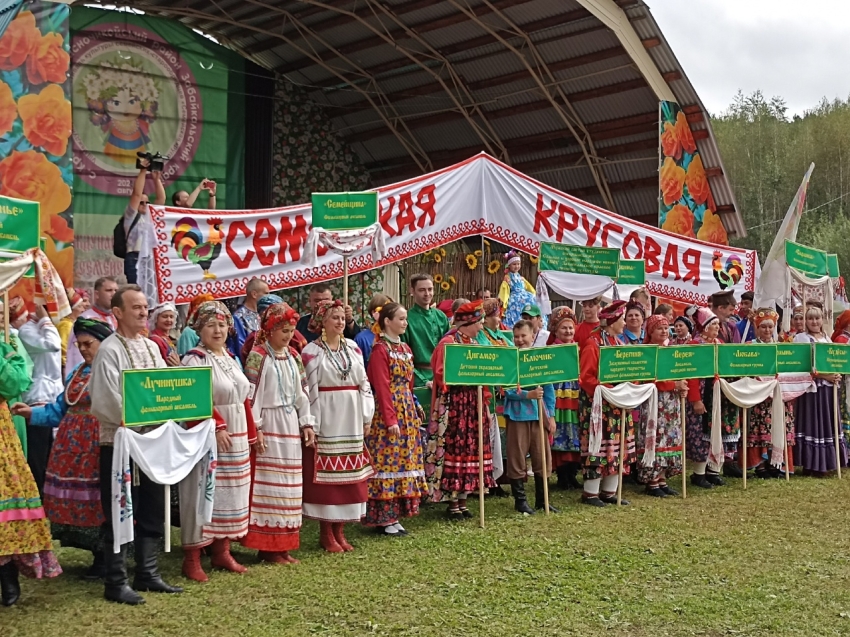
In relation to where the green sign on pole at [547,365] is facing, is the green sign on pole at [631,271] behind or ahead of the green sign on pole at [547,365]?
behind

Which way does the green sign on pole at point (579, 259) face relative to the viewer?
toward the camera

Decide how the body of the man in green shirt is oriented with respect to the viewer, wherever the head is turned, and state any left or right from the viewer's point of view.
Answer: facing the viewer and to the right of the viewer

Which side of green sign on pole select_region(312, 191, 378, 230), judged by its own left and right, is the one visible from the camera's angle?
front

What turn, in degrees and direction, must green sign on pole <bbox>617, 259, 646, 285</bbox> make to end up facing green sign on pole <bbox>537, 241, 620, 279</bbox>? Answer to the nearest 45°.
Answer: approximately 45° to its right

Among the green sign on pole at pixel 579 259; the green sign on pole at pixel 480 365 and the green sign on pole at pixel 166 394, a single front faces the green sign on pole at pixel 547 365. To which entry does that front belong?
the green sign on pole at pixel 579 259

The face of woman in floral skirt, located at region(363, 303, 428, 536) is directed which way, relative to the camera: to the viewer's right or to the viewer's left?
to the viewer's right

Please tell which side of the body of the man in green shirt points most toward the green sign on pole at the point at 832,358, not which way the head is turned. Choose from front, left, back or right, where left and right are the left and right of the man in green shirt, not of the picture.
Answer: left

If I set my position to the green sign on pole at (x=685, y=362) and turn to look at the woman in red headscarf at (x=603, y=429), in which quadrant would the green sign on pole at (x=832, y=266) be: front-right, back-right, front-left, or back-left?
back-right

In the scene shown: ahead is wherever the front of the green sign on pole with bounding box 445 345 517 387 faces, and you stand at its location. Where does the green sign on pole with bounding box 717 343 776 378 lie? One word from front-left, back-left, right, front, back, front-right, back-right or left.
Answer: back-left

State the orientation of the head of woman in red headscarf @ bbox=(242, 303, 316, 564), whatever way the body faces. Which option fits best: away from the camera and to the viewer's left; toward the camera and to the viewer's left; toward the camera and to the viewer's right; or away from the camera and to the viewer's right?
toward the camera and to the viewer's right

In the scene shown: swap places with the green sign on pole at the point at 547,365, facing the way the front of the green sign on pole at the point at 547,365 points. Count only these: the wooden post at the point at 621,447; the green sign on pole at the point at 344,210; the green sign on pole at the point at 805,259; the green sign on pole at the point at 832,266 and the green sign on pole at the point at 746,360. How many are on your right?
1

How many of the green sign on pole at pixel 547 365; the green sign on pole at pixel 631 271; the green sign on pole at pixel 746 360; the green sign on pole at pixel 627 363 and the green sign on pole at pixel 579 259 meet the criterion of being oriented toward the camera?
5

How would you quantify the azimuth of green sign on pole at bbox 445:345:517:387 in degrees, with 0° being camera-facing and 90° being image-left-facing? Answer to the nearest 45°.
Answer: approximately 0°

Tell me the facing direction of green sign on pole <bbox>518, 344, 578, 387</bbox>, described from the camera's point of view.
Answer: facing the viewer
